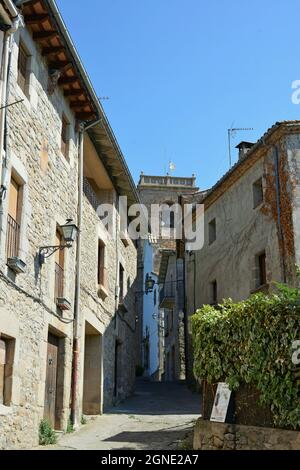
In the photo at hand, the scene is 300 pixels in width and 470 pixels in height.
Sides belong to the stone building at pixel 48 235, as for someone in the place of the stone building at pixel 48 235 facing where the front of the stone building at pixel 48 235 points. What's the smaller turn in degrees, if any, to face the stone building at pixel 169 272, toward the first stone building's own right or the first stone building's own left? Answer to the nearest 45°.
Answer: approximately 90° to the first stone building's own left

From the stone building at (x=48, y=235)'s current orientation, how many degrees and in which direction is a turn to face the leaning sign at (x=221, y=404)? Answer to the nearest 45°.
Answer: approximately 45° to its right

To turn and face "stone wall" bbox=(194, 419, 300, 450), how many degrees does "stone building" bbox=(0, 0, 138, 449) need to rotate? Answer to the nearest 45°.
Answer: approximately 45° to its right

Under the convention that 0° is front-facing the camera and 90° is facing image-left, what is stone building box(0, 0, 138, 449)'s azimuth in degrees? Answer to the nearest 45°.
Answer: approximately 270°
